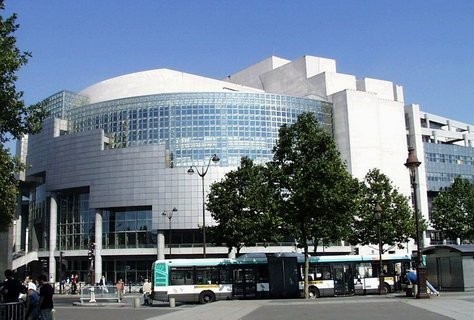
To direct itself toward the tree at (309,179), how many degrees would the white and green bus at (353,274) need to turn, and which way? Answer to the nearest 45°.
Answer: approximately 90° to its right

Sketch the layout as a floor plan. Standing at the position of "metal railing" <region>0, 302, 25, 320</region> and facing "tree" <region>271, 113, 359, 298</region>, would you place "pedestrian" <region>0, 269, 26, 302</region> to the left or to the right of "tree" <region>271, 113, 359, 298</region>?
left
